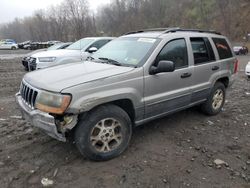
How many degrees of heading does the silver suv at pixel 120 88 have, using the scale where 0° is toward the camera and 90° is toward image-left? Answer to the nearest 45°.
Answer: approximately 45°

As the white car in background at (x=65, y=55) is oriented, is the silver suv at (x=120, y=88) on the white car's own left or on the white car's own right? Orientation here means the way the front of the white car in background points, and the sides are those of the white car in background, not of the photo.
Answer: on the white car's own left

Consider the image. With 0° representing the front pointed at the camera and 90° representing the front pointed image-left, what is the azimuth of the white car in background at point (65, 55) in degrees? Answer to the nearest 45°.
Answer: approximately 45°

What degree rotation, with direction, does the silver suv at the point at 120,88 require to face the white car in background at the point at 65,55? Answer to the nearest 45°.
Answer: approximately 135° to its right
